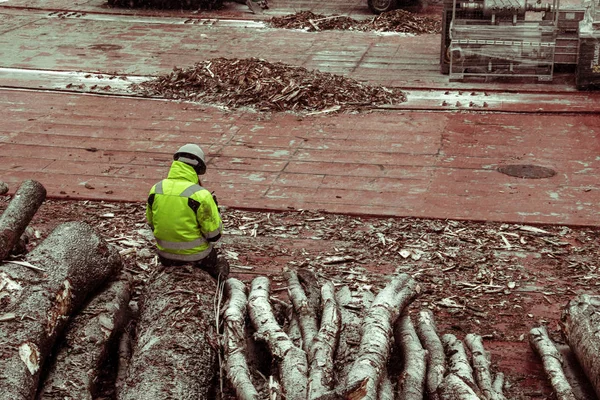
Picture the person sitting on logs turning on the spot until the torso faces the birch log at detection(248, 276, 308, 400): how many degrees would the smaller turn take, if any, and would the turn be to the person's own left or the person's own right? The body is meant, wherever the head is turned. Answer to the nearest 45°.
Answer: approximately 90° to the person's own right

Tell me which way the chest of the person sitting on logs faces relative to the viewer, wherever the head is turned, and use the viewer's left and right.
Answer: facing away from the viewer and to the right of the viewer

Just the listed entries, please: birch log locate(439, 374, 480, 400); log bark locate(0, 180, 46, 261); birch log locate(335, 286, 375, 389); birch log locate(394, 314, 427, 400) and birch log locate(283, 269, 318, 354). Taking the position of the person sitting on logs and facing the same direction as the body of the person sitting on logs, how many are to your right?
4

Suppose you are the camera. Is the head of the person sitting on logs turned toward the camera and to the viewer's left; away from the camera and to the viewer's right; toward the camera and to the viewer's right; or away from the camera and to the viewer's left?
away from the camera and to the viewer's right

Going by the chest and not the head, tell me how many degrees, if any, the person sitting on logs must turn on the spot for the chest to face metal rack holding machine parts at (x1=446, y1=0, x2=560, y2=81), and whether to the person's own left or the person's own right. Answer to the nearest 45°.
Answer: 0° — they already face it

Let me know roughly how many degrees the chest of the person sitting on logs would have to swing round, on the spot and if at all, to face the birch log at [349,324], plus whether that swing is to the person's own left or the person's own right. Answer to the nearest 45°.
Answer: approximately 90° to the person's own right

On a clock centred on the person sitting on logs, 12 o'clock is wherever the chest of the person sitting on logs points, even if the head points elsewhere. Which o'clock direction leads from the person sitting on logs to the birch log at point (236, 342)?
The birch log is roughly at 4 o'clock from the person sitting on logs.

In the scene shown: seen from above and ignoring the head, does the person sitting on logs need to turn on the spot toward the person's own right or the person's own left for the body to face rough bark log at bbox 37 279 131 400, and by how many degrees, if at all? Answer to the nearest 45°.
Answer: approximately 180°

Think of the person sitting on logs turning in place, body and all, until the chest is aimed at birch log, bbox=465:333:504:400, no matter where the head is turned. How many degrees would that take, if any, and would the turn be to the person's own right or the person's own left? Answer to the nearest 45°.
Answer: approximately 90° to the person's own right

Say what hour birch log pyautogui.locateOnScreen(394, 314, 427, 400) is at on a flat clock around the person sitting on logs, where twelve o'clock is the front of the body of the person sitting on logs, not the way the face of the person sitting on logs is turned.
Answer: The birch log is roughly at 3 o'clock from the person sitting on logs.

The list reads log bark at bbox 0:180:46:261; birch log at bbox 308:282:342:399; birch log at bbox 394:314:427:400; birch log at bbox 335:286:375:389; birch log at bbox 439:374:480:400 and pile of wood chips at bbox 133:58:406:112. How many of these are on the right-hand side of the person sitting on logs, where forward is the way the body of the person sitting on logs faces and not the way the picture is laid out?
4

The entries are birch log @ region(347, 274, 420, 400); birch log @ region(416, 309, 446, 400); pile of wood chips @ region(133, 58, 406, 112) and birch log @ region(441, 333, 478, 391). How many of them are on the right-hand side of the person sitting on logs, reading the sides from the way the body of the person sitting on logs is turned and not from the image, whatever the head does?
3

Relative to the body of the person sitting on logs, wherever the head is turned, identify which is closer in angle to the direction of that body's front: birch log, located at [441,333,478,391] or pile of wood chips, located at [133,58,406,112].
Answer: the pile of wood chips
